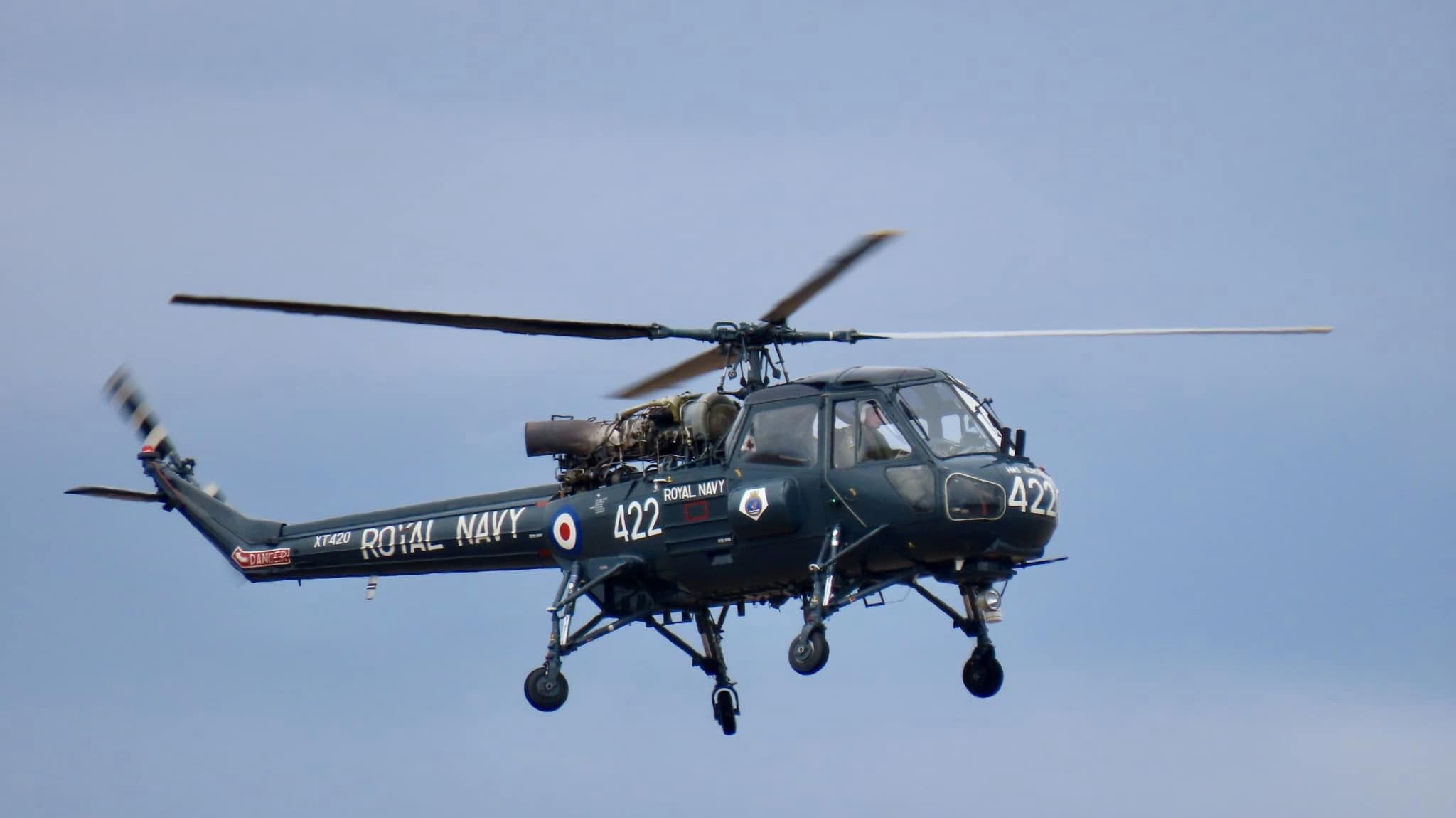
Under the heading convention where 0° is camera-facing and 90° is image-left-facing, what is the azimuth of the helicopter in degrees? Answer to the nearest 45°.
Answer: approximately 315°
